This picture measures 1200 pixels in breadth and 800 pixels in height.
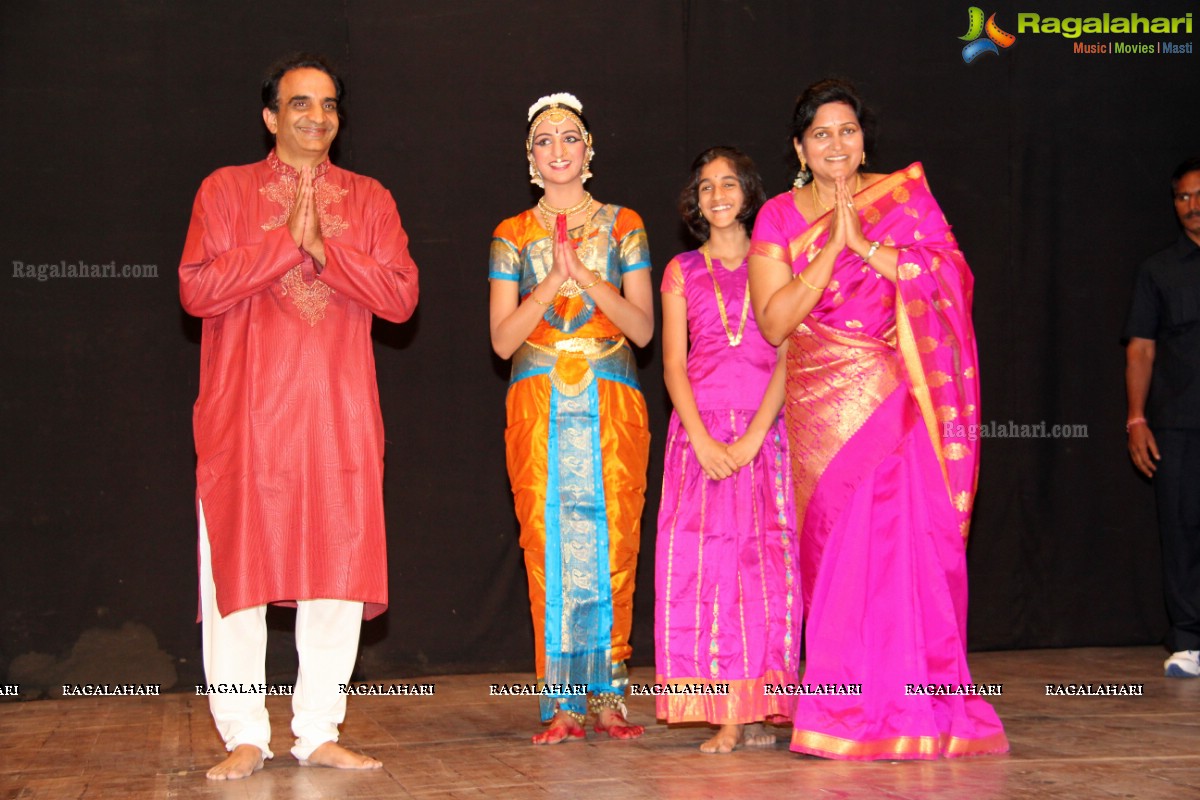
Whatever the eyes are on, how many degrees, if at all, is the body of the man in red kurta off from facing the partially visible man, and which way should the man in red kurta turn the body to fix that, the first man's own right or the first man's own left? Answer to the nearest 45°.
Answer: approximately 90° to the first man's own left

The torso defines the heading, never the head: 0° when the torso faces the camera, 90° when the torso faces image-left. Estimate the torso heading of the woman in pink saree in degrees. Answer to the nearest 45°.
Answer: approximately 0°

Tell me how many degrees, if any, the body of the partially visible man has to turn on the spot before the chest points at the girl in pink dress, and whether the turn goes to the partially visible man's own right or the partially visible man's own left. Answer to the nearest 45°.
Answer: approximately 45° to the partially visible man's own right

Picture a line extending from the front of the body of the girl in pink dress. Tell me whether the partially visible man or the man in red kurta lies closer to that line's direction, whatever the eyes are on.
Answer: the man in red kurta

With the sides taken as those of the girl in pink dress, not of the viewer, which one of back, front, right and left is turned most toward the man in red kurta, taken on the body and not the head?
right
